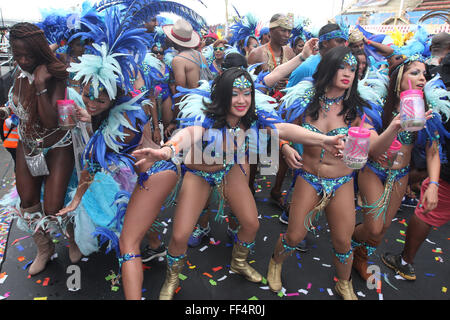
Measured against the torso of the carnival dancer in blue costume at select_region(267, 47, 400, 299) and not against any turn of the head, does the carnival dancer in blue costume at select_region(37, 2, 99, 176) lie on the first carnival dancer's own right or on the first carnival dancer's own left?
on the first carnival dancer's own right

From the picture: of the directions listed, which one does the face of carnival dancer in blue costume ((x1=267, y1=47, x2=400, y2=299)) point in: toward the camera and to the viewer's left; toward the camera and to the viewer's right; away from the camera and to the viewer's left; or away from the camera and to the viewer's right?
toward the camera and to the viewer's right

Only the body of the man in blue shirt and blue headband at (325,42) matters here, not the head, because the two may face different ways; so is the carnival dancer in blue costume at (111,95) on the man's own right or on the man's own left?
on the man's own right

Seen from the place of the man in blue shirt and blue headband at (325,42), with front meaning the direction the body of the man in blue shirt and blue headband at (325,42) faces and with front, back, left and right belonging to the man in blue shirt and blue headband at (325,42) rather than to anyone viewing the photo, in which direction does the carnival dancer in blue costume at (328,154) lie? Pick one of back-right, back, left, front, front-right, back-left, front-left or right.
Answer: front-right

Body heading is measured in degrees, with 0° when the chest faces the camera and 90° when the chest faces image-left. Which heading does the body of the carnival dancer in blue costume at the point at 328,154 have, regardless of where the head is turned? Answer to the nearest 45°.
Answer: approximately 0°

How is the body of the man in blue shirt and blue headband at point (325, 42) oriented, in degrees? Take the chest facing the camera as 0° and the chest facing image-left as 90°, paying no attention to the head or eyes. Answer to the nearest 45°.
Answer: approximately 315°

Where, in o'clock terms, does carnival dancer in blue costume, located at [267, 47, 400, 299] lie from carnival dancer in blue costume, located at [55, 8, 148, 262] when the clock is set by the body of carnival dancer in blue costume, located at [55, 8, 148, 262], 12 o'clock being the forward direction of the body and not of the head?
carnival dancer in blue costume, located at [267, 47, 400, 299] is roughly at 8 o'clock from carnival dancer in blue costume, located at [55, 8, 148, 262].
